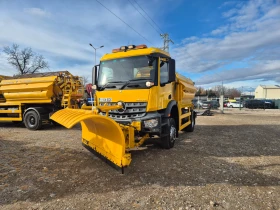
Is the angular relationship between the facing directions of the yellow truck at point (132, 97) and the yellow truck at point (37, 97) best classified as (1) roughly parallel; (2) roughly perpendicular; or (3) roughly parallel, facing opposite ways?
roughly perpendicular

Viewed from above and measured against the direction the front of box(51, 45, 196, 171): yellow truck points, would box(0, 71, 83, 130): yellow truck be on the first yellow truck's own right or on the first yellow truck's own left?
on the first yellow truck's own right

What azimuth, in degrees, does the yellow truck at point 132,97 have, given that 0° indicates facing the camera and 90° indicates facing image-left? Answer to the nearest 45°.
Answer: approximately 45°
